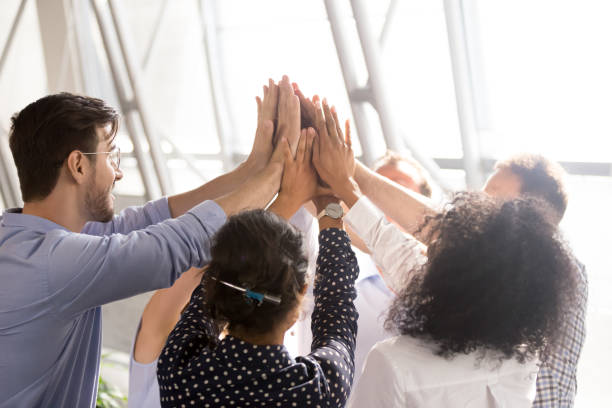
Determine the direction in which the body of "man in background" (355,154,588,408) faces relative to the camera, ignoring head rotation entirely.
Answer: to the viewer's left

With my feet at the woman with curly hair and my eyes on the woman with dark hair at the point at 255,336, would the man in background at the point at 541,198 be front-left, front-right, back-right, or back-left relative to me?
back-right

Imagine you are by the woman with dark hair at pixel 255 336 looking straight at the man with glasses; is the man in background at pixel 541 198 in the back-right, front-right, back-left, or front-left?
back-right

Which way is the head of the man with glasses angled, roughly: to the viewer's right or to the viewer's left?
to the viewer's right

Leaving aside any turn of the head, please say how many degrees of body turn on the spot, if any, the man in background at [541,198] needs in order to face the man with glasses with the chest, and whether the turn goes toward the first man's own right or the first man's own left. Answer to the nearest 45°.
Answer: approximately 45° to the first man's own left

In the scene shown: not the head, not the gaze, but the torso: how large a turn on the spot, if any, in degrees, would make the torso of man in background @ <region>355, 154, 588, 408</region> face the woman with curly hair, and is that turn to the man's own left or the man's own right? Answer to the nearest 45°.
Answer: approximately 90° to the man's own left

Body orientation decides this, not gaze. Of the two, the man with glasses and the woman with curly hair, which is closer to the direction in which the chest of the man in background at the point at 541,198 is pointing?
the man with glasses

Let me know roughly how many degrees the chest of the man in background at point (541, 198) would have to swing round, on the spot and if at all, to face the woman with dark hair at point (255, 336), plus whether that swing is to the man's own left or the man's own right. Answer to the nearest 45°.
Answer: approximately 45° to the man's own left

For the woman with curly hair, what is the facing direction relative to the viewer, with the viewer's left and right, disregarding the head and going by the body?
facing away from the viewer and to the left of the viewer

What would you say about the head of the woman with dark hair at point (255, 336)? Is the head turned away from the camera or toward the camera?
away from the camera
